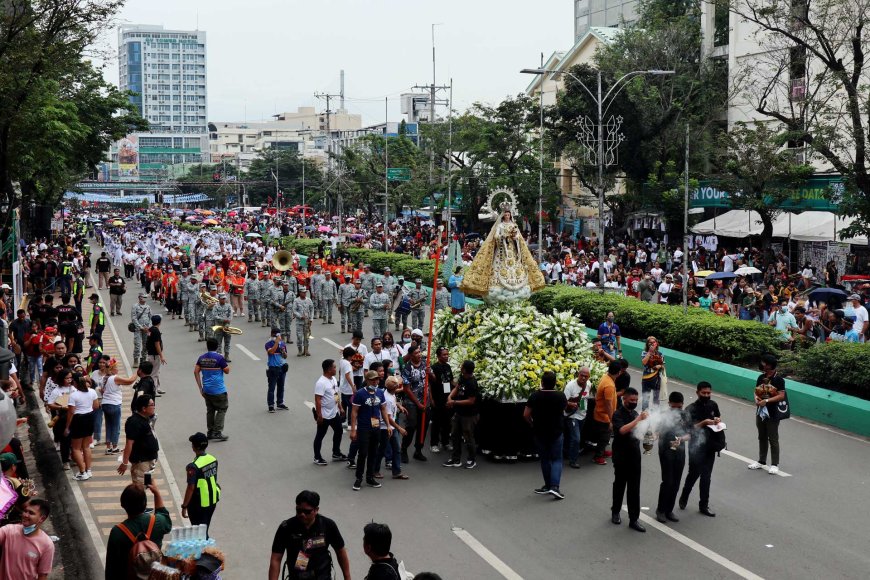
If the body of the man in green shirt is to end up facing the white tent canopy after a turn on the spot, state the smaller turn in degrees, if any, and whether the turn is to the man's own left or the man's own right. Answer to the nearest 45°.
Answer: approximately 45° to the man's own right

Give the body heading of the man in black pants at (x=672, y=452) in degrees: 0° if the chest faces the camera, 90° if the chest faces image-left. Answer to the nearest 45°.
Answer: approximately 0°

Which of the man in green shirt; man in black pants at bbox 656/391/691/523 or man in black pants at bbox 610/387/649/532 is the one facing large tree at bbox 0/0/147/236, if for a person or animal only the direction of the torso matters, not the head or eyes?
the man in green shirt

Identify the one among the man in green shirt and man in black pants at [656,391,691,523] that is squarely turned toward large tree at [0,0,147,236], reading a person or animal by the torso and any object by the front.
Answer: the man in green shirt

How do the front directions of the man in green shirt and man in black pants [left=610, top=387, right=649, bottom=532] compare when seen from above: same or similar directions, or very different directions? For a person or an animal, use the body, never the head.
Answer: very different directions

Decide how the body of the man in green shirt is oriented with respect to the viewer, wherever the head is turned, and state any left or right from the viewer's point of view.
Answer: facing away from the viewer

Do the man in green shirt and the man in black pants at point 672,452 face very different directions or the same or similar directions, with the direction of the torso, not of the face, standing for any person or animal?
very different directions

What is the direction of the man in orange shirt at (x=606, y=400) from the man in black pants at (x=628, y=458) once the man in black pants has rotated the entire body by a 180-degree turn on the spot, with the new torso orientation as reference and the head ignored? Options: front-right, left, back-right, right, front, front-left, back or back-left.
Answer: front-right

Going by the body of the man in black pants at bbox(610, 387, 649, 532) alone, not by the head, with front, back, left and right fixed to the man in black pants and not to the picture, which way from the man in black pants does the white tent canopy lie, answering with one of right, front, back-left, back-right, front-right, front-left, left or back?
back-left

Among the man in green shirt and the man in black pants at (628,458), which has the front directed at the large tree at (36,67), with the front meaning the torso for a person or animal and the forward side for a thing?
the man in green shirt

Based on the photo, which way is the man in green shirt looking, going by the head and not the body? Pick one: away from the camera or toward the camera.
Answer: away from the camera

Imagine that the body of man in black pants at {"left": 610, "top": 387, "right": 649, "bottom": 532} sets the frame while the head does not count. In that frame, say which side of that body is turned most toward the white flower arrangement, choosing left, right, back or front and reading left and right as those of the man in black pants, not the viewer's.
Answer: back
